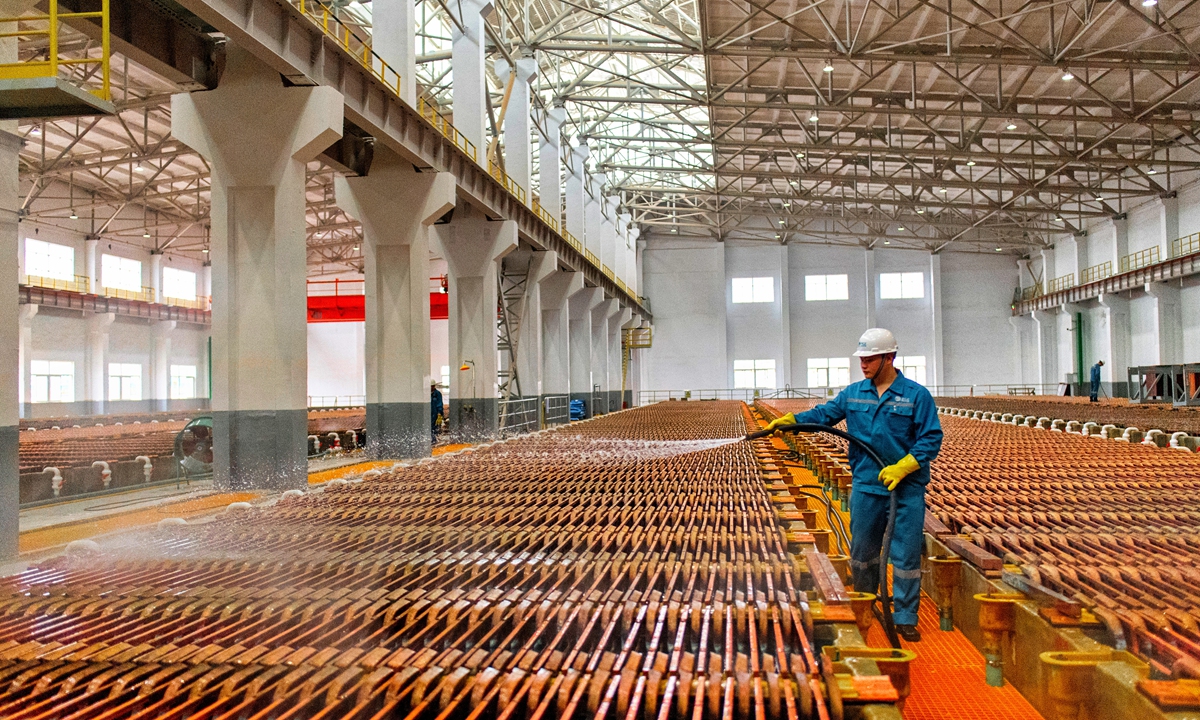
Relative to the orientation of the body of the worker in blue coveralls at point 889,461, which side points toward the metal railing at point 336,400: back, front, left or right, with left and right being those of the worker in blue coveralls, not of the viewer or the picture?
right

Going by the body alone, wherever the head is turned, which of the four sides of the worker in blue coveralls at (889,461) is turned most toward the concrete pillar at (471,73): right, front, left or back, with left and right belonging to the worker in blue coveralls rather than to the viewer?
right

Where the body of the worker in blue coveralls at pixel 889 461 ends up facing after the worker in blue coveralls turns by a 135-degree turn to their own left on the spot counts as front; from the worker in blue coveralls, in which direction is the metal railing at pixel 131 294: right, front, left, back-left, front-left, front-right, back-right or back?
back-left

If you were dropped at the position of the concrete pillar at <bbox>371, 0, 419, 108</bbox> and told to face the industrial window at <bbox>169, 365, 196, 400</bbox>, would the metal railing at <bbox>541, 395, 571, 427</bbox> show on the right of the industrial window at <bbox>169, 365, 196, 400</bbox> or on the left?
right

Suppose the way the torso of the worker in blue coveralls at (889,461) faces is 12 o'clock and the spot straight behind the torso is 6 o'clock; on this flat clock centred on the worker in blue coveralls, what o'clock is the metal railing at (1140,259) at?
The metal railing is roughly at 5 o'clock from the worker in blue coveralls.

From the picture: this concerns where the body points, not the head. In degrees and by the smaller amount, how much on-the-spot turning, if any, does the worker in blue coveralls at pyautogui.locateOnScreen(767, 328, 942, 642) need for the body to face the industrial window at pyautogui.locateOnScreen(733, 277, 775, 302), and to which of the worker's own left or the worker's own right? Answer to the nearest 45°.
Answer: approximately 135° to the worker's own right

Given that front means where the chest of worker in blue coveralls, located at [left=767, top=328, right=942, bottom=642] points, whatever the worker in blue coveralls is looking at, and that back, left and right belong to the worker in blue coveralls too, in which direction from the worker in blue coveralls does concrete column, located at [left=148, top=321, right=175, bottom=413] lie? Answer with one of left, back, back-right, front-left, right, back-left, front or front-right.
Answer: right

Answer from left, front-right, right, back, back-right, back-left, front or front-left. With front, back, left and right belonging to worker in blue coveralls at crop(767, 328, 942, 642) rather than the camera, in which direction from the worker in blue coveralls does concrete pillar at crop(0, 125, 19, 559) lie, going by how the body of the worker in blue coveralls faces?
front-right

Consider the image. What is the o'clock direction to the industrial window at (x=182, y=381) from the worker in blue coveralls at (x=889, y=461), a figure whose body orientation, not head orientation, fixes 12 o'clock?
The industrial window is roughly at 3 o'clock from the worker in blue coveralls.

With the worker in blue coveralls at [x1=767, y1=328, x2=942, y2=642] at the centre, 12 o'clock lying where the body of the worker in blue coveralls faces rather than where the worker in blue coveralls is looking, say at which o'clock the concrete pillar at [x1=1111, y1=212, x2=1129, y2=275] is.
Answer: The concrete pillar is roughly at 5 o'clock from the worker in blue coveralls.

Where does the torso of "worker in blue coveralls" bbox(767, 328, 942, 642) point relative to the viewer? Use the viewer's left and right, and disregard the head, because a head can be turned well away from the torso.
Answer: facing the viewer and to the left of the viewer

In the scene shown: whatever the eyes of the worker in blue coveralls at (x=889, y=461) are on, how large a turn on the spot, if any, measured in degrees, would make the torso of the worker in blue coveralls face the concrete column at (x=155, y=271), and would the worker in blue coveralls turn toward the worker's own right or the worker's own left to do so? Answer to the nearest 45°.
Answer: approximately 90° to the worker's own right

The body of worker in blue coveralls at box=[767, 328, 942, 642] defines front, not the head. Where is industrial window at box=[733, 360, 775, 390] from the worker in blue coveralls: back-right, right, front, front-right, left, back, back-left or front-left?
back-right

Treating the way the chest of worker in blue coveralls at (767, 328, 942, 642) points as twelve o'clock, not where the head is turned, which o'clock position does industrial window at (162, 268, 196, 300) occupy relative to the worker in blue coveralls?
The industrial window is roughly at 3 o'clock from the worker in blue coveralls.
